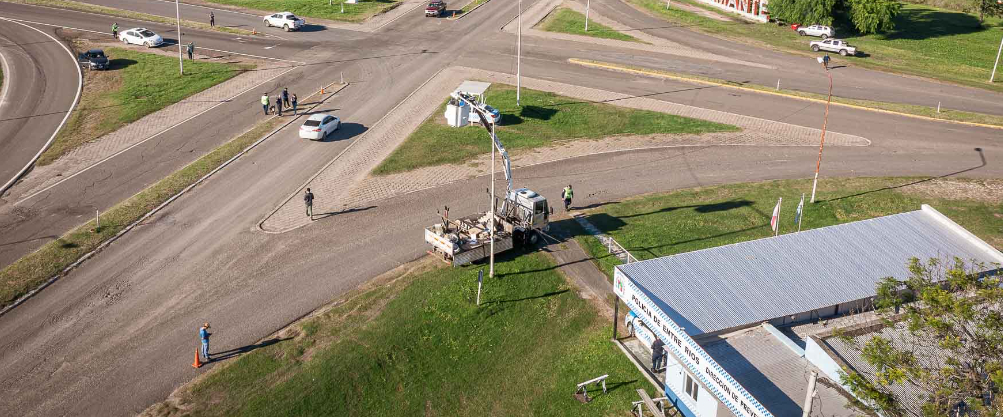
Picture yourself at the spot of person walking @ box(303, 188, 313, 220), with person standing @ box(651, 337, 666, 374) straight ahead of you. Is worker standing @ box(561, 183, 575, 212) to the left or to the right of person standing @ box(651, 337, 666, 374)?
left

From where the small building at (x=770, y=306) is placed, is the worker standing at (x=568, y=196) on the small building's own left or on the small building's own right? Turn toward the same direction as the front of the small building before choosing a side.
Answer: on the small building's own right

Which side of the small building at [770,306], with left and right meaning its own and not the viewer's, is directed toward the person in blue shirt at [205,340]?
front

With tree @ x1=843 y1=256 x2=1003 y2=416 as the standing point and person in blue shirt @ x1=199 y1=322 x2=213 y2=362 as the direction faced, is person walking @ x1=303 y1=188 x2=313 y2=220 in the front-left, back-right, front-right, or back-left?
front-right

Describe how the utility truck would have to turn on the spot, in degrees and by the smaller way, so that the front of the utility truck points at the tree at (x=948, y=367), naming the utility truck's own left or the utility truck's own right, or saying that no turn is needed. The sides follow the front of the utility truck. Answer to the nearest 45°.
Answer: approximately 90° to the utility truck's own right

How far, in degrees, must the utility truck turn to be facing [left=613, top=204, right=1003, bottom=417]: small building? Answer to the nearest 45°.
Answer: approximately 90° to its right

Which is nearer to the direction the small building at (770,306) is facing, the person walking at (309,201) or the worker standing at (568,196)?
the person walking

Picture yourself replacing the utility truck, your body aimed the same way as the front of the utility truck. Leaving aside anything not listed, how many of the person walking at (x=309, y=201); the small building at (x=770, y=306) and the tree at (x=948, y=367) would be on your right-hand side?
2

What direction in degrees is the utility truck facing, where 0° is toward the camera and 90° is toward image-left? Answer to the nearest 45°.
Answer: approximately 225°

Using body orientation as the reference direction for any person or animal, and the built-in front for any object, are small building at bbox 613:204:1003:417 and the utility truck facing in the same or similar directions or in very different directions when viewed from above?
very different directions

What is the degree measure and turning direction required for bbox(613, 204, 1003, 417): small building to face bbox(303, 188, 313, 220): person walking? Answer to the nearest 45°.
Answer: approximately 45° to its right

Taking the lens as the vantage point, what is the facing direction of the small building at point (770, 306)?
facing the viewer and to the left of the viewer

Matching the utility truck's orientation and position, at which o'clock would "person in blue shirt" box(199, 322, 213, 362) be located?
The person in blue shirt is roughly at 6 o'clock from the utility truck.

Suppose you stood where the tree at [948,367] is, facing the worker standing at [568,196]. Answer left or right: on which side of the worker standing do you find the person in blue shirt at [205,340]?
left
